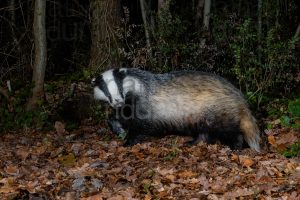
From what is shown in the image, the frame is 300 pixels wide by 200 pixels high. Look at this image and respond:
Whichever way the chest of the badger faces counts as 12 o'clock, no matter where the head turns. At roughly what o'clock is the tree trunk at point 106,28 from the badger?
The tree trunk is roughly at 2 o'clock from the badger.

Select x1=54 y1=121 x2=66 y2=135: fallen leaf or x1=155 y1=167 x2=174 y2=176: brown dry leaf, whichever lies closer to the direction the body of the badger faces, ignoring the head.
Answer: the fallen leaf

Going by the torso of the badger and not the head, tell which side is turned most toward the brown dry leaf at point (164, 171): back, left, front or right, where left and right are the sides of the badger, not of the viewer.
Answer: left

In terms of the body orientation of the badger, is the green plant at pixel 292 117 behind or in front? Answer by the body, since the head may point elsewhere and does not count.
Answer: behind

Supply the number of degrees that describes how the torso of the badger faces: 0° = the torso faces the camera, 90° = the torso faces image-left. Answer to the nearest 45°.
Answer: approximately 90°

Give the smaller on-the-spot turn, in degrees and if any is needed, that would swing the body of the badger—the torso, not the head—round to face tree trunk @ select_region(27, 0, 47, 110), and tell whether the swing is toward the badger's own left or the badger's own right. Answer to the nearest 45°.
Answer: approximately 45° to the badger's own right

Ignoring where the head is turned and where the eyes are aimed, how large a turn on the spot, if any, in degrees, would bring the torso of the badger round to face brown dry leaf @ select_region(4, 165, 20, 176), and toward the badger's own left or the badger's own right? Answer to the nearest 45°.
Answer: approximately 45° to the badger's own left

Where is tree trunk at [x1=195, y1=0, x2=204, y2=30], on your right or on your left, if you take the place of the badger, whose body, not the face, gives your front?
on your right

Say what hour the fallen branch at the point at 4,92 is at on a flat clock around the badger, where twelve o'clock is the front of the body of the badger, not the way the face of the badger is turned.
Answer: The fallen branch is roughly at 1 o'clock from the badger.

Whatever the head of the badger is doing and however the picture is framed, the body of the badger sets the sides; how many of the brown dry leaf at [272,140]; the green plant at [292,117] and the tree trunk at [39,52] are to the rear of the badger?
2

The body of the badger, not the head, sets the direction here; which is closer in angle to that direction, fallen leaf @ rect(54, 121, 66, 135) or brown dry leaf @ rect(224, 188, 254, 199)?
the fallen leaf
